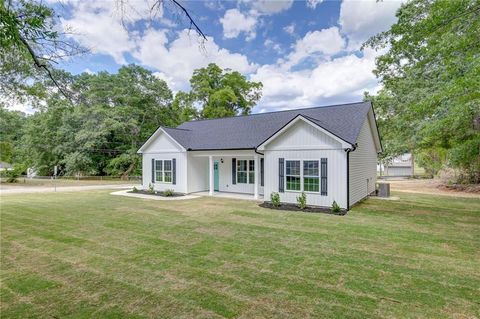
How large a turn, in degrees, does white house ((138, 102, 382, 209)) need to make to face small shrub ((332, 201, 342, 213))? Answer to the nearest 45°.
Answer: approximately 90° to its left

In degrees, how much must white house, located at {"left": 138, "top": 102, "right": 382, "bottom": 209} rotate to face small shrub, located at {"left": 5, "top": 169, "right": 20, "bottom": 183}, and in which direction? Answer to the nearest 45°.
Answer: approximately 90° to its right

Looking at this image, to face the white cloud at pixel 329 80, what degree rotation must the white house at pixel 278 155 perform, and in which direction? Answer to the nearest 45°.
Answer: approximately 180°

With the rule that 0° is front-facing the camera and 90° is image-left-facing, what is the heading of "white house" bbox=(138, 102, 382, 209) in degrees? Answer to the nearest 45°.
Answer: approximately 45°
